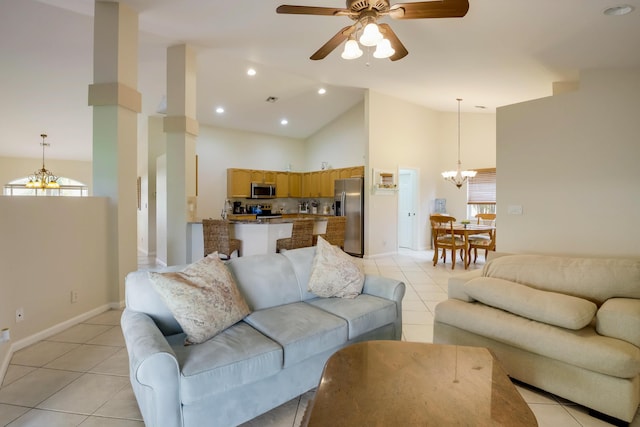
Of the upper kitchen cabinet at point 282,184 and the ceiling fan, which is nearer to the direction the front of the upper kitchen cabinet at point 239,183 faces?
the ceiling fan

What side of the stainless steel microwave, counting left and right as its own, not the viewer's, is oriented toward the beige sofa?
front

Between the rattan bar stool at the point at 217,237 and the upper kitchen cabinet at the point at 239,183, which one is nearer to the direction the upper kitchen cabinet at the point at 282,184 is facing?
the rattan bar stool

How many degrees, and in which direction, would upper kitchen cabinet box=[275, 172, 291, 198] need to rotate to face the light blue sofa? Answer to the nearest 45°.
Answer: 0° — it already faces it

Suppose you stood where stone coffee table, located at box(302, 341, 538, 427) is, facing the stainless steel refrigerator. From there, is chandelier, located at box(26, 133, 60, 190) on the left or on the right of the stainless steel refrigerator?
left

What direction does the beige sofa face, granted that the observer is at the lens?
facing the viewer and to the left of the viewer

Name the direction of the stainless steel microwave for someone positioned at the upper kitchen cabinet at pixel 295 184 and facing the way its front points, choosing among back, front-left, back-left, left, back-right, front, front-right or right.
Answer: front-right

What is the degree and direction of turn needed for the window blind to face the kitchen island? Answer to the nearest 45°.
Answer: approximately 45° to its right

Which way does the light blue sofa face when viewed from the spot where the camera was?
facing the viewer and to the right of the viewer

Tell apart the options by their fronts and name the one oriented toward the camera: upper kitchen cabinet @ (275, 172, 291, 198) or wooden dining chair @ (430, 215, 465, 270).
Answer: the upper kitchen cabinet

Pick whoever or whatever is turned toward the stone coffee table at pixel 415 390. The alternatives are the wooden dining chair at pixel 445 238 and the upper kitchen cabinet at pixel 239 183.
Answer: the upper kitchen cabinet

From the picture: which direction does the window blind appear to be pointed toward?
toward the camera

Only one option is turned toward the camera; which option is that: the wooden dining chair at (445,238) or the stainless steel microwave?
the stainless steel microwave

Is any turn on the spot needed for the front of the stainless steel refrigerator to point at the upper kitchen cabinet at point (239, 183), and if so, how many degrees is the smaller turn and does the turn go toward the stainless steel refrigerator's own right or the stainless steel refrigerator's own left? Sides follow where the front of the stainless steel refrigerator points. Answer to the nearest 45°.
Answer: approximately 45° to the stainless steel refrigerator's own right

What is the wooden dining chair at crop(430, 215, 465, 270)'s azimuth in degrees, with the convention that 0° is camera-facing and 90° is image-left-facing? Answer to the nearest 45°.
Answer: approximately 225°

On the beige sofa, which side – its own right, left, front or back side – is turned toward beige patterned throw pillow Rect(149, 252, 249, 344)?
front

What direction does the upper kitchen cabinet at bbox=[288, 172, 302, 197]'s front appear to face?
toward the camera

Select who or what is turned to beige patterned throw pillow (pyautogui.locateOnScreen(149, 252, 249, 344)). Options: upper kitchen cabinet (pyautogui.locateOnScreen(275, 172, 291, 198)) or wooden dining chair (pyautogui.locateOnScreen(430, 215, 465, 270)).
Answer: the upper kitchen cabinet

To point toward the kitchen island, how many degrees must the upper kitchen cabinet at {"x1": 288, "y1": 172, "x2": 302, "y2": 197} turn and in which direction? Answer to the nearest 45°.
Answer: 0° — it already faces it

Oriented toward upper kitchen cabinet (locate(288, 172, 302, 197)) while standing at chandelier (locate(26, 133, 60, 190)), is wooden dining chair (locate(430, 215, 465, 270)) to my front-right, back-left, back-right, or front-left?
front-right

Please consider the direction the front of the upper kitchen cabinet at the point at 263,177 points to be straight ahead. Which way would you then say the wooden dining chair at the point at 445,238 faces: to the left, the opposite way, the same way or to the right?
to the left
